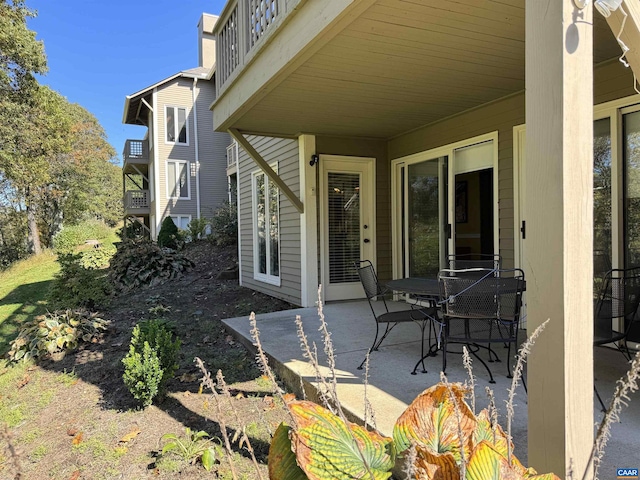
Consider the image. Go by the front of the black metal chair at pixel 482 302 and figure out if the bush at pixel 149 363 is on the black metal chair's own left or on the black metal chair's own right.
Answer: on the black metal chair's own left

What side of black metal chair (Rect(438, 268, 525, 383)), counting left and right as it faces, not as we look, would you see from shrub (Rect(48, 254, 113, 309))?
left

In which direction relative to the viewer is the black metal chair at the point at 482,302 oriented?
away from the camera

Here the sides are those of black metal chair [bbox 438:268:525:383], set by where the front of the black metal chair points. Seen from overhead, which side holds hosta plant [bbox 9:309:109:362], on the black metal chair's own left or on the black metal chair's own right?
on the black metal chair's own left

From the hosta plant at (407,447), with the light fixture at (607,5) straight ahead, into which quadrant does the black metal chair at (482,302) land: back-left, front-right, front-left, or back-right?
front-left

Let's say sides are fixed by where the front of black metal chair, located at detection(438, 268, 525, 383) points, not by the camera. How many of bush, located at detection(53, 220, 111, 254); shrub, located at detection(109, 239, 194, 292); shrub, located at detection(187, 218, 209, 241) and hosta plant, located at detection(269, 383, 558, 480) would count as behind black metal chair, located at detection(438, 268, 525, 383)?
1

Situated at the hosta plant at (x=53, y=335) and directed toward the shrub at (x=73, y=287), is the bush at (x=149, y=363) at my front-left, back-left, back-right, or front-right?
back-right

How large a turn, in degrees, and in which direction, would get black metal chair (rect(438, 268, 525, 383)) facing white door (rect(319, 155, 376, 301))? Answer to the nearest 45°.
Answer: approximately 45° to its left
